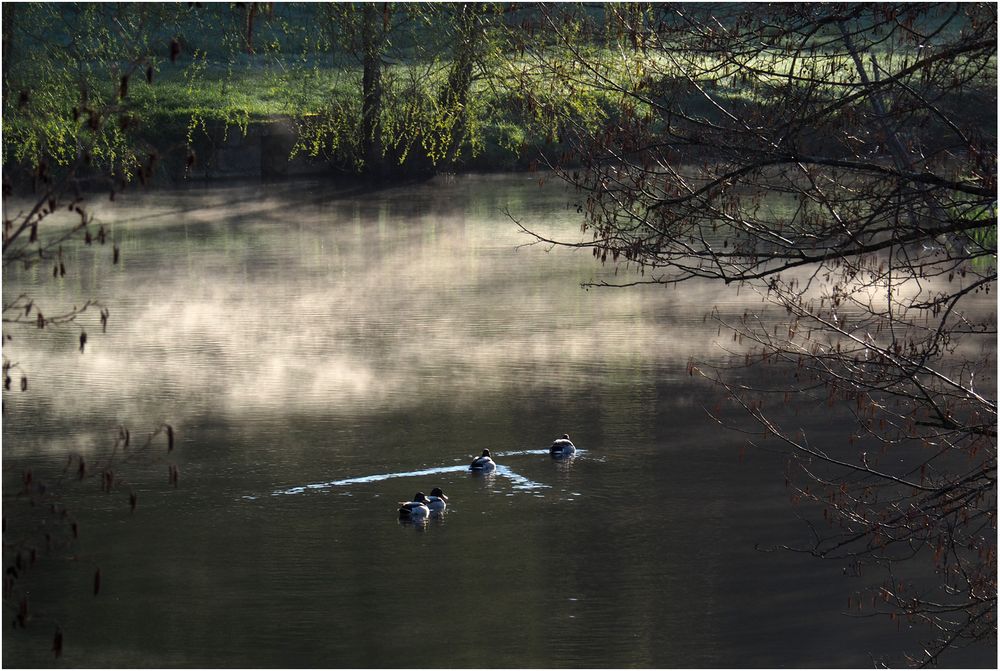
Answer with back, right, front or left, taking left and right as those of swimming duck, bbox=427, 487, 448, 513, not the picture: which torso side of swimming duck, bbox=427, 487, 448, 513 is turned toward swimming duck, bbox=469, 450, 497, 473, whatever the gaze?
front

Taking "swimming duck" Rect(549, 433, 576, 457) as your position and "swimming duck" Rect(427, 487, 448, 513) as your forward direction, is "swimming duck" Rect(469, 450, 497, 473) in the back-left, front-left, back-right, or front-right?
front-right

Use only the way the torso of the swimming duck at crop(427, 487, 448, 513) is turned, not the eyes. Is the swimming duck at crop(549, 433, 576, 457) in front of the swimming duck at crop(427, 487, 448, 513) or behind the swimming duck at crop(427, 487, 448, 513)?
in front

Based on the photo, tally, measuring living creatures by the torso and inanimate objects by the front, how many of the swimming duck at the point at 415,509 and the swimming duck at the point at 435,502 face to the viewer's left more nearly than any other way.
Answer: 0

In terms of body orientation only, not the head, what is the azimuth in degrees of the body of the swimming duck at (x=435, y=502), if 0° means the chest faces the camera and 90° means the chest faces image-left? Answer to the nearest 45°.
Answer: approximately 225°

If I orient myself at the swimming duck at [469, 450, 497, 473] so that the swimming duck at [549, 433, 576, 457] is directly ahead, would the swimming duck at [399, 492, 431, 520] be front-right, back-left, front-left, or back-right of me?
back-right
